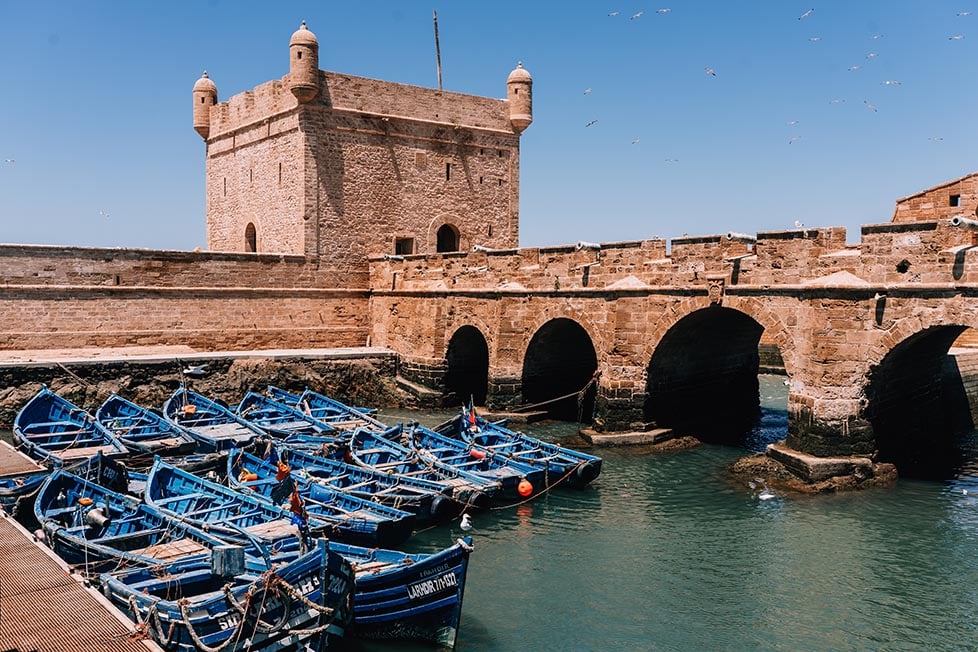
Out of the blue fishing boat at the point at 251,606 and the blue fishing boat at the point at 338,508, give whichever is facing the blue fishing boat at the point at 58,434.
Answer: the blue fishing boat at the point at 338,508

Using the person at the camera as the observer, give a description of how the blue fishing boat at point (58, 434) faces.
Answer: facing away from the viewer and to the left of the viewer

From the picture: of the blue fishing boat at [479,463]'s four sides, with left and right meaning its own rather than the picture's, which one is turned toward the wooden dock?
left

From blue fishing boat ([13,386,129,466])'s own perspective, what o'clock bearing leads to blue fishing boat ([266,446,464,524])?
blue fishing boat ([266,446,464,524]) is roughly at 6 o'clock from blue fishing boat ([13,386,129,466]).

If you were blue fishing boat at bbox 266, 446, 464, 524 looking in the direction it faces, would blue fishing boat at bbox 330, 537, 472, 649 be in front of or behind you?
behind

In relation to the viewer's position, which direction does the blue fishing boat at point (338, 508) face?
facing away from the viewer and to the left of the viewer

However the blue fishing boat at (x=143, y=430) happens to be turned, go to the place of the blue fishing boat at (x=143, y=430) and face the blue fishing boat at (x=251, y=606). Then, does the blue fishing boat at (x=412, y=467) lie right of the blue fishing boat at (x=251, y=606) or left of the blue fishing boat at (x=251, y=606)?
left

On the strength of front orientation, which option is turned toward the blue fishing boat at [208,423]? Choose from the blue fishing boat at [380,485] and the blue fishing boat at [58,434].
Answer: the blue fishing boat at [380,485]

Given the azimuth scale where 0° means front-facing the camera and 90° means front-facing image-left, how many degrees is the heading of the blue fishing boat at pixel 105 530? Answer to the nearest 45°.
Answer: approximately 135°

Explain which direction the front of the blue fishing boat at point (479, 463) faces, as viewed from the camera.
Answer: facing away from the viewer and to the left of the viewer

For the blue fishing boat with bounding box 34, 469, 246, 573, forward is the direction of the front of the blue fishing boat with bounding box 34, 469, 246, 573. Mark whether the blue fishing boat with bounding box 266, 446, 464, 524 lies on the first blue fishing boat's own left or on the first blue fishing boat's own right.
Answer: on the first blue fishing boat's own right
